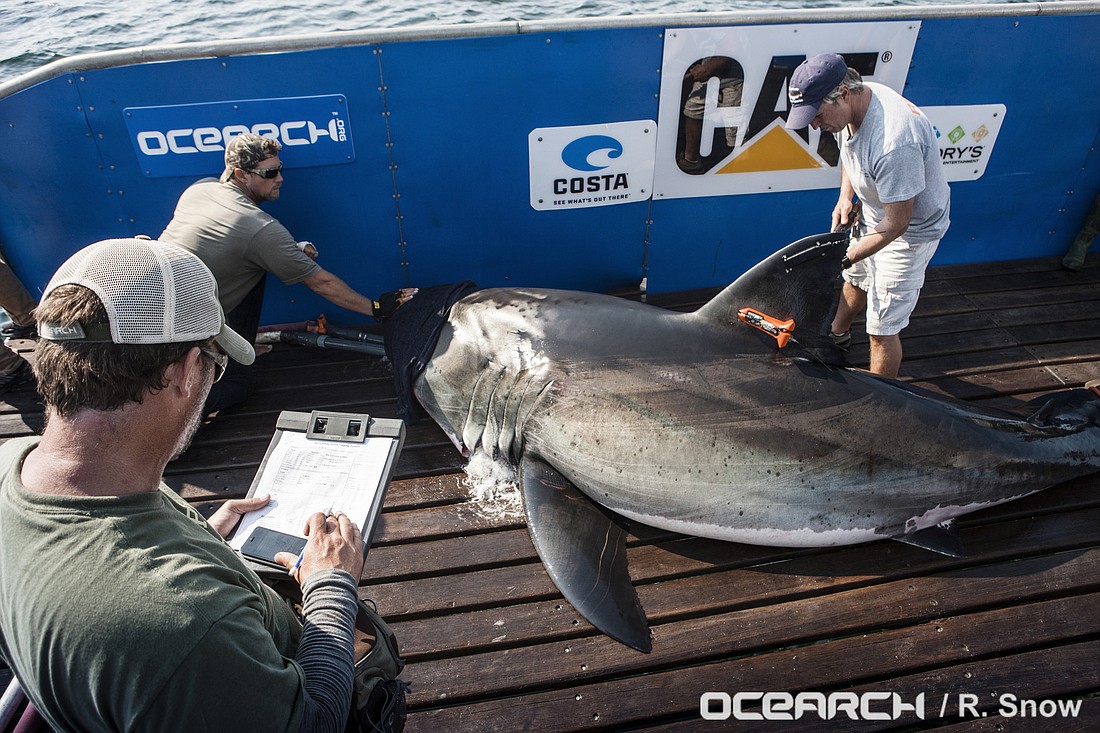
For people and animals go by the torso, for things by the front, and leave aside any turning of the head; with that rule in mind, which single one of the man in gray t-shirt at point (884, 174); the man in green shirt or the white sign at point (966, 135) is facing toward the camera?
the white sign

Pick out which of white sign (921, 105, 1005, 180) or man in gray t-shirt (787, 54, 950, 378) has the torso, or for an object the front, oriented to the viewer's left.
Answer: the man in gray t-shirt

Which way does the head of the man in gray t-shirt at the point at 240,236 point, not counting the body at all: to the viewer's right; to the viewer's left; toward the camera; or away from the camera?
to the viewer's right

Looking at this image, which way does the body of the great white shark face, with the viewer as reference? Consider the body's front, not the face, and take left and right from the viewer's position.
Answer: facing to the left of the viewer

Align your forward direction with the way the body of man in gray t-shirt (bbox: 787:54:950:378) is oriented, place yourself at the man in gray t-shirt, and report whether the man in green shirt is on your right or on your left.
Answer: on your left

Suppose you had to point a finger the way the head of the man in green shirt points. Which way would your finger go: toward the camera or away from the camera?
away from the camera

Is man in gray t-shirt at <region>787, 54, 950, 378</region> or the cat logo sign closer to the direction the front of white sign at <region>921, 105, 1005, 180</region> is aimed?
the man in gray t-shirt

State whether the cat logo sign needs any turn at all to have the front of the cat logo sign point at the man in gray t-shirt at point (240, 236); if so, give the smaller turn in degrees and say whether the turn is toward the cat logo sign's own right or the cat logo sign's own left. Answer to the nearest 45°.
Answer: approximately 45° to the cat logo sign's own right

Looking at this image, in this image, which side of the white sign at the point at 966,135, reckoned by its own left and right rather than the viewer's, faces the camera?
front

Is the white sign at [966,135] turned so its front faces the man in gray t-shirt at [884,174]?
yes

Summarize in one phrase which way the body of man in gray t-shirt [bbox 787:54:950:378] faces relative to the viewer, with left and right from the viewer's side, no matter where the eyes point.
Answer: facing to the left of the viewer

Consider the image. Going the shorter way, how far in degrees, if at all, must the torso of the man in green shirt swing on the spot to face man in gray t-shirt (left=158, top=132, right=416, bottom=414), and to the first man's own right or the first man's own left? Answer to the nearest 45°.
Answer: approximately 45° to the first man's own left

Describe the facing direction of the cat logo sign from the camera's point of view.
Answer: facing the viewer

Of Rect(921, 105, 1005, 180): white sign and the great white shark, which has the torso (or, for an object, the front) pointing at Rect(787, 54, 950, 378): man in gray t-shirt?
the white sign

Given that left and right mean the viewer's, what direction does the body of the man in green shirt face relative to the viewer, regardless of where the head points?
facing away from the viewer and to the right of the viewer
